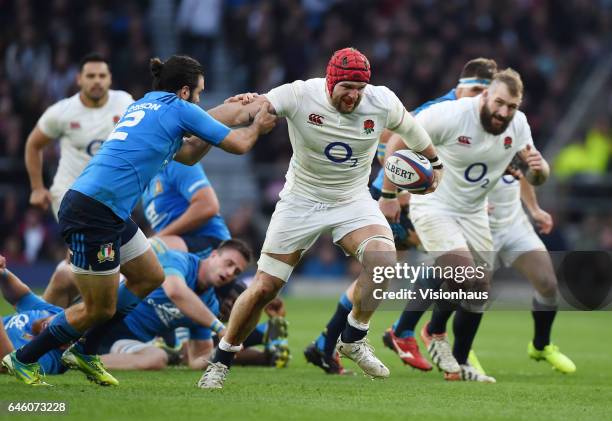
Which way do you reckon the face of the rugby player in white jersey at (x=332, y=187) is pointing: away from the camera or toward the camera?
toward the camera

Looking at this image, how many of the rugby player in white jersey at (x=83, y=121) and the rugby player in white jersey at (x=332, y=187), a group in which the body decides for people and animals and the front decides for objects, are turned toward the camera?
2

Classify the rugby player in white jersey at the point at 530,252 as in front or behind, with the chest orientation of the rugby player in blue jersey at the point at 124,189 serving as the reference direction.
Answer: in front

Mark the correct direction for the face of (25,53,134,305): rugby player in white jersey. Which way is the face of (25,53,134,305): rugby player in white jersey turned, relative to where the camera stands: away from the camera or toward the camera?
toward the camera

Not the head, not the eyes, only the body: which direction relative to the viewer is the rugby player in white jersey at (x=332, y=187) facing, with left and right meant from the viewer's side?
facing the viewer

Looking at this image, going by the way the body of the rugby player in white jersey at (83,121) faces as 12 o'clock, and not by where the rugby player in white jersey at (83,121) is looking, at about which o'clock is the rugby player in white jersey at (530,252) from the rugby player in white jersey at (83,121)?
the rugby player in white jersey at (530,252) is roughly at 10 o'clock from the rugby player in white jersey at (83,121).

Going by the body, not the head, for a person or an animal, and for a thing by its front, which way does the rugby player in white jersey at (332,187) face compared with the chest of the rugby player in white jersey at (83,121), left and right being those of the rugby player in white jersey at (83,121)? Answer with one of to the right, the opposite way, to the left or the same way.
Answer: the same way

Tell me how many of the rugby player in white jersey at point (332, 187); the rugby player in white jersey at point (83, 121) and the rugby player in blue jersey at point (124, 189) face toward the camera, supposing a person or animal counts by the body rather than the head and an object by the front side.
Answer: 2

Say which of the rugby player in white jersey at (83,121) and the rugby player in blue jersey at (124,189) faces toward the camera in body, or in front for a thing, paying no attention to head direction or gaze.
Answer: the rugby player in white jersey

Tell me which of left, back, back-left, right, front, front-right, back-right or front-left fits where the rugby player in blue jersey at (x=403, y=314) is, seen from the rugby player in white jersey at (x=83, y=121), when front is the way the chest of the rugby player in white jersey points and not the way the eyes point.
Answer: front-left

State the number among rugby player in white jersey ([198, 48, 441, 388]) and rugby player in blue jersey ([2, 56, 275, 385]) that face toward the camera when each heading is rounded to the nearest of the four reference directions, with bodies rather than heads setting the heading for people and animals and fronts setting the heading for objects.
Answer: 1

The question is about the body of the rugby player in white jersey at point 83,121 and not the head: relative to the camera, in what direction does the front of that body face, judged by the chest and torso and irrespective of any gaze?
toward the camera
